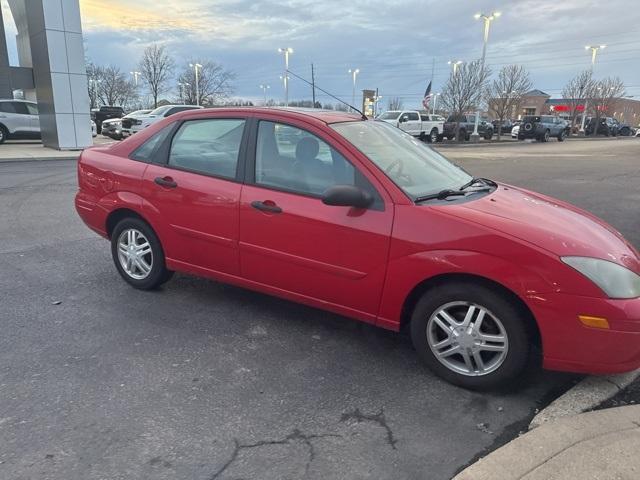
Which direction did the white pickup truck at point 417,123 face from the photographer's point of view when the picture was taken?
facing the viewer and to the left of the viewer

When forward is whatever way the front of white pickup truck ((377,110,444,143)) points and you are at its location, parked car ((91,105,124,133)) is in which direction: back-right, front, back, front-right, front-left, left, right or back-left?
front-right

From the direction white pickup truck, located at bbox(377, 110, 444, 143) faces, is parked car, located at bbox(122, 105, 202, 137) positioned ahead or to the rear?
ahead

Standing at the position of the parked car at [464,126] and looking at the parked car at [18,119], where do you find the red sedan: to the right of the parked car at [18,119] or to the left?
left

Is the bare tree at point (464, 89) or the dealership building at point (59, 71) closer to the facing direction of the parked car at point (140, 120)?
the dealership building

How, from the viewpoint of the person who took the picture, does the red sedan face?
facing the viewer and to the right of the viewer

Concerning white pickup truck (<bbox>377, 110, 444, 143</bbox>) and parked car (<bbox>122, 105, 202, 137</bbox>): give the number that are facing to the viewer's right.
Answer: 0

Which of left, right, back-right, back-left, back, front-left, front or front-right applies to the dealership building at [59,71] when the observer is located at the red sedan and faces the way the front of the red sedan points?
back

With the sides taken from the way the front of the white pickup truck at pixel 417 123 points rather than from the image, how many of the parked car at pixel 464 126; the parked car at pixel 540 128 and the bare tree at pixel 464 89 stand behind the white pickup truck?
3

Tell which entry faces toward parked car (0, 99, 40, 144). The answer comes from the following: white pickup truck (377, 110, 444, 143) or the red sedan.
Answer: the white pickup truck

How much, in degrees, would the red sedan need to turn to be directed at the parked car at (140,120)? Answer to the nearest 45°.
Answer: approximately 180°
